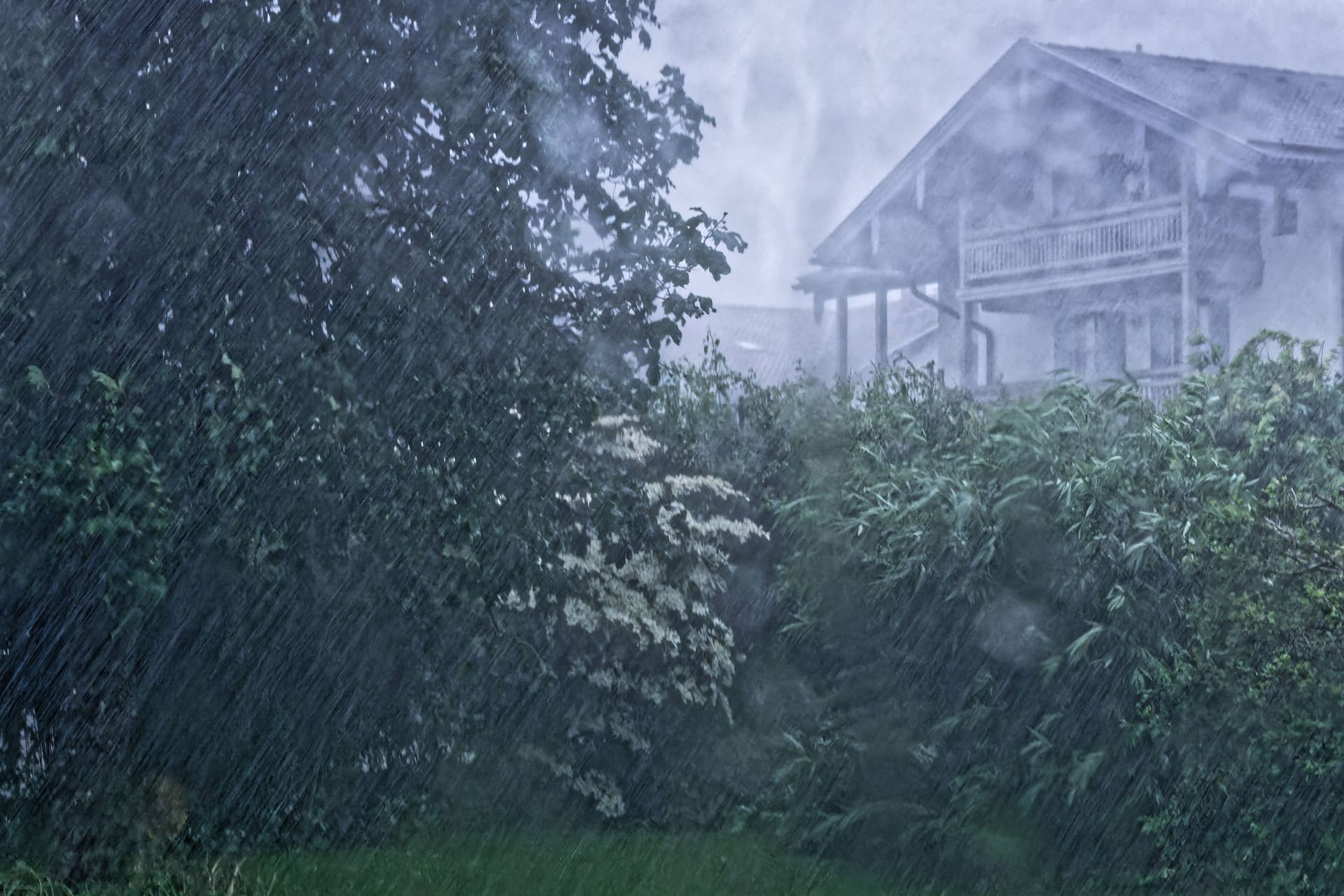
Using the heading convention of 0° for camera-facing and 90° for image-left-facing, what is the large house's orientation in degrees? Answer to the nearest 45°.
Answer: approximately 45°

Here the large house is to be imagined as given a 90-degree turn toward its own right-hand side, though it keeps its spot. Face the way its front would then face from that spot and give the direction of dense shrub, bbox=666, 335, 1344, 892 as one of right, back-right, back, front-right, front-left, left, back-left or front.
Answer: back-left

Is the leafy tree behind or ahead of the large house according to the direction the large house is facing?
ahead
